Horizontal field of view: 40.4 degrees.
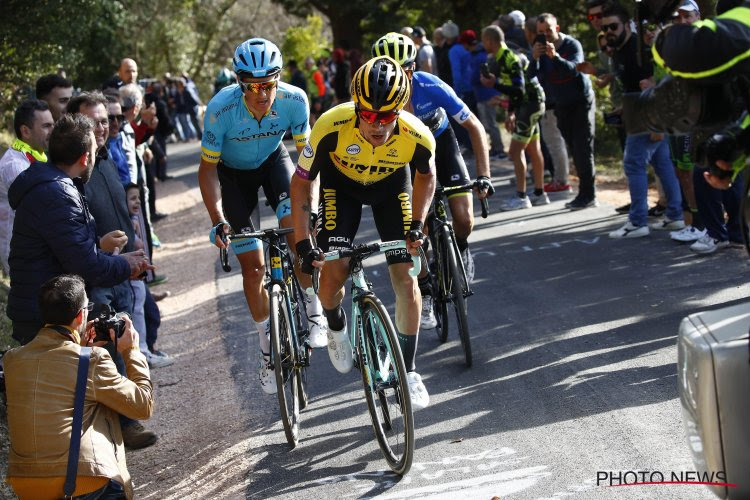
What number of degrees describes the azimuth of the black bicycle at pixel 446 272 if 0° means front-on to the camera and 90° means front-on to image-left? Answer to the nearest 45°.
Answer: approximately 0°

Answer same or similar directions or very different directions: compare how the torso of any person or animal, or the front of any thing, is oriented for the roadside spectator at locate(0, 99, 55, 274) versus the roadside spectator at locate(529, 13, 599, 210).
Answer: very different directions

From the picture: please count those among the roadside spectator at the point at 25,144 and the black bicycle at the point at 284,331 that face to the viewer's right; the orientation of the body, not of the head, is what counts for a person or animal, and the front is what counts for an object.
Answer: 1

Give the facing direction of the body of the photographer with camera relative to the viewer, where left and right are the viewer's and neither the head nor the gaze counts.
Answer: facing away from the viewer and to the right of the viewer

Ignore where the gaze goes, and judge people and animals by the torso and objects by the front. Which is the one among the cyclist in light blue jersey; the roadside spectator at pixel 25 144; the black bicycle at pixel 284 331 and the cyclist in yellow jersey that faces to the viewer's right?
the roadside spectator

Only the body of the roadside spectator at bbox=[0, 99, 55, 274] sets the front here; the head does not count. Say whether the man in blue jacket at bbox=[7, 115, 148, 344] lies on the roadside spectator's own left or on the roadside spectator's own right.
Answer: on the roadside spectator's own right

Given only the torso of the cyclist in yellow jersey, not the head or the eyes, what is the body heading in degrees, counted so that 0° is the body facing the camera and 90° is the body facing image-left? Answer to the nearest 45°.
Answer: approximately 0°

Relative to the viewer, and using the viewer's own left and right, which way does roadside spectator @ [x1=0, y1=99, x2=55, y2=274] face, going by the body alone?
facing to the right of the viewer

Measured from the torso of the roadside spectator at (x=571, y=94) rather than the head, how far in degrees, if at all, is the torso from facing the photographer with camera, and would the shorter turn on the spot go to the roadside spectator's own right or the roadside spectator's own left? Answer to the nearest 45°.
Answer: approximately 45° to the roadside spectator's own left

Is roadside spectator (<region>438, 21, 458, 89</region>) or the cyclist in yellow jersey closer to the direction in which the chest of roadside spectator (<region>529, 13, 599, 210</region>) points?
the cyclist in yellow jersey

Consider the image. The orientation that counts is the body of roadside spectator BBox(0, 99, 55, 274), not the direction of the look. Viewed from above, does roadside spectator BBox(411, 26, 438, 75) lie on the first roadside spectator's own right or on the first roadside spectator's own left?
on the first roadside spectator's own left
